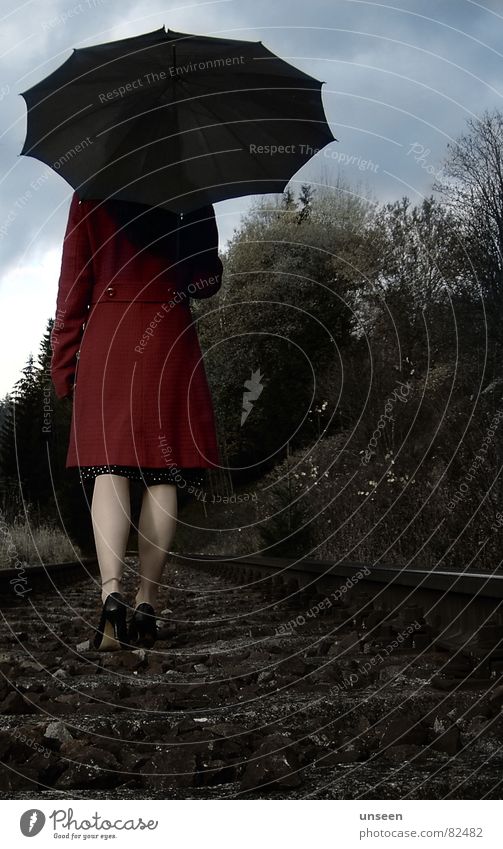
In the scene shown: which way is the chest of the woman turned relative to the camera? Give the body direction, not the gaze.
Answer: away from the camera

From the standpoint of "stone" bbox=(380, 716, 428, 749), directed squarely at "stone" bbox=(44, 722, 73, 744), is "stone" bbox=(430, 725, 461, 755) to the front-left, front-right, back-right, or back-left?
back-left

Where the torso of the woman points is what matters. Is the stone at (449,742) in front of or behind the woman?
behind

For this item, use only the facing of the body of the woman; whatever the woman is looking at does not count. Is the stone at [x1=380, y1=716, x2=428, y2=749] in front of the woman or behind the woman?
behind

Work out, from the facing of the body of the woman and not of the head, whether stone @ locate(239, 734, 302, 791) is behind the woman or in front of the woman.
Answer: behind
